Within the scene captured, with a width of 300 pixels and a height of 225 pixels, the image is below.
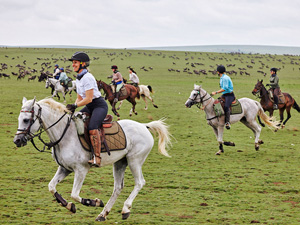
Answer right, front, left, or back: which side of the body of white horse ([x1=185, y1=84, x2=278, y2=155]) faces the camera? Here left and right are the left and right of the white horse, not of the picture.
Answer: left

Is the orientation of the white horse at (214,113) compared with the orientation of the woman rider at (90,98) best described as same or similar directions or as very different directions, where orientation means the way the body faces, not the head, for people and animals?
same or similar directions

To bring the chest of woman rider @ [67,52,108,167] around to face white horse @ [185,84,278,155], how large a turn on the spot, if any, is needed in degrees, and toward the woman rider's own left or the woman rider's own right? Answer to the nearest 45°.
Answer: approximately 135° to the woman rider's own right

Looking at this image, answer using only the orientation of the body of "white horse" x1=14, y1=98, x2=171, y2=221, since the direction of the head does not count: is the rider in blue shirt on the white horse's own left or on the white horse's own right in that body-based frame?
on the white horse's own right

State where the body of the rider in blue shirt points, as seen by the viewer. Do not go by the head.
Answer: to the viewer's left

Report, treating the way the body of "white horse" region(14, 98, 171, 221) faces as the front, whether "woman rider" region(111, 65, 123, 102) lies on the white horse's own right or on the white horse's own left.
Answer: on the white horse's own right

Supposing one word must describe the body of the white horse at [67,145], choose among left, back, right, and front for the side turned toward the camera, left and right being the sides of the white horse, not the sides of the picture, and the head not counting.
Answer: left

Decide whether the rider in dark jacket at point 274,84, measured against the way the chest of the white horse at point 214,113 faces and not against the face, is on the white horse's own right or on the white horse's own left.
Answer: on the white horse's own right

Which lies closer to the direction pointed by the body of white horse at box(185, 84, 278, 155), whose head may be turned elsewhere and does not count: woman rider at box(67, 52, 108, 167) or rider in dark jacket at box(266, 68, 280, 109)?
the woman rider

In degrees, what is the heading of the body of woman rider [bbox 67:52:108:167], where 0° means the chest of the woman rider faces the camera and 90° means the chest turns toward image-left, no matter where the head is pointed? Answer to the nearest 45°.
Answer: approximately 90°

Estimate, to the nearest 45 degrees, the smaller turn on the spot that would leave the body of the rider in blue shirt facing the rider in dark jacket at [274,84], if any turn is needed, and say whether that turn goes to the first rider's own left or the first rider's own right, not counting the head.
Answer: approximately 90° to the first rider's own right

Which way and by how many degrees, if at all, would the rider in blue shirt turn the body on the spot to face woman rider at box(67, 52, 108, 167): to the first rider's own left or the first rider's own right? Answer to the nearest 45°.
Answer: approximately 90° to the first rider's own left
